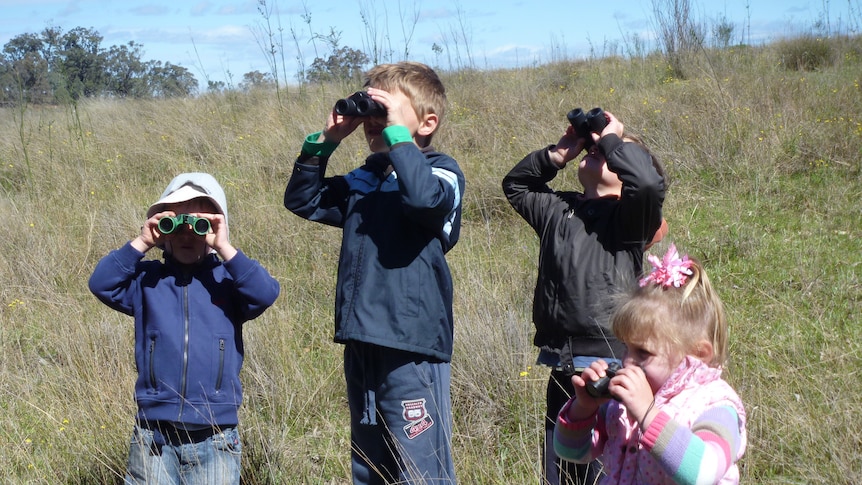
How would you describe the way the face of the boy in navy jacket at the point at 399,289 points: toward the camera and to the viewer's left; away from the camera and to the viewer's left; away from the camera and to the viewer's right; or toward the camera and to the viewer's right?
toward the camera and to the viewer's left

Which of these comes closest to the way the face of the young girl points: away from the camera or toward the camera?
toward the camera

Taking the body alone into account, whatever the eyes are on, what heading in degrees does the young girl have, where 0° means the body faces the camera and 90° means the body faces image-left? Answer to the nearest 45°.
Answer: approximately 45°

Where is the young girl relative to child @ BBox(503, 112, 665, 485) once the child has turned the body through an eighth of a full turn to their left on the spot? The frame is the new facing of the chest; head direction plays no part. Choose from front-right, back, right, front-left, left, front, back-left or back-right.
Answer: front

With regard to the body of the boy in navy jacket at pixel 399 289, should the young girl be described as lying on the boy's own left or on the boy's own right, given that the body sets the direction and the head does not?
on the boy's own left

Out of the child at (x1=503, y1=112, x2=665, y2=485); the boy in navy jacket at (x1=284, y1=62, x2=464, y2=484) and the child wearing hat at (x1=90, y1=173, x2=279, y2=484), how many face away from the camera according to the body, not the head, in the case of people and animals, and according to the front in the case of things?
0

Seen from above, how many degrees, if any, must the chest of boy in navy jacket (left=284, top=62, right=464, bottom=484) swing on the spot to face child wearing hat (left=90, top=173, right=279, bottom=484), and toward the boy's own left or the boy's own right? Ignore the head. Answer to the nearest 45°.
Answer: approximately 45° to the boy's own right

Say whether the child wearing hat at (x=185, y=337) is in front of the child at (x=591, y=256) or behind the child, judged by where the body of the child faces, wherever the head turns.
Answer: in front

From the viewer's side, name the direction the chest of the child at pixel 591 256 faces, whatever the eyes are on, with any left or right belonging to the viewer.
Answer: facing the viewer and to the left of the viewer

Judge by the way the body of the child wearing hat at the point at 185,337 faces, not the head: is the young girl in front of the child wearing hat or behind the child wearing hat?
in front

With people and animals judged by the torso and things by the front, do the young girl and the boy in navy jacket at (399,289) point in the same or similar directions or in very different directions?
same or similar directions

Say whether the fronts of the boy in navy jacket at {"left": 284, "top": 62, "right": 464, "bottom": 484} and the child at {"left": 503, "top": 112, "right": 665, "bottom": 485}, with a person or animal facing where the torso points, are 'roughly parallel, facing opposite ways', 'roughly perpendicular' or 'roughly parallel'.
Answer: roughly parallel

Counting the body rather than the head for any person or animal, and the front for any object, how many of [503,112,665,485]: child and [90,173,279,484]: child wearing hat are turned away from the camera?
0

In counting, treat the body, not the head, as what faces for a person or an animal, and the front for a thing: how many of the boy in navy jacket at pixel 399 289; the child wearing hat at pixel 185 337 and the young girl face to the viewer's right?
0

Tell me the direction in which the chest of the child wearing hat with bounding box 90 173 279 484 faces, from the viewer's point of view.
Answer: toward the camera

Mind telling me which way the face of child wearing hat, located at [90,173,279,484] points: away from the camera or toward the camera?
toward the camera

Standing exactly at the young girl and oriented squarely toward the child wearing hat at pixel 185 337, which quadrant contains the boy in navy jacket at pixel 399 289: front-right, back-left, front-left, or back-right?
front-right
